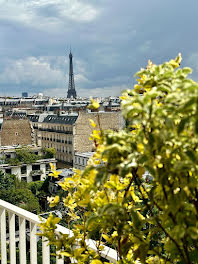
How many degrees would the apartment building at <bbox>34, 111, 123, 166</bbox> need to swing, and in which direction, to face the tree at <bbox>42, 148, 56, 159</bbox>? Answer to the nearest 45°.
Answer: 0° — it already faces it

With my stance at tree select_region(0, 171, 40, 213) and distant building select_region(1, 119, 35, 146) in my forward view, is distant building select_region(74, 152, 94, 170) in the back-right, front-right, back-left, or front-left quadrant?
front-right

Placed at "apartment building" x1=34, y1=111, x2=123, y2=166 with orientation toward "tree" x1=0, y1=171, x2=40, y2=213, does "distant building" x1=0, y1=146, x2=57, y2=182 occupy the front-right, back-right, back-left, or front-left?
front-right

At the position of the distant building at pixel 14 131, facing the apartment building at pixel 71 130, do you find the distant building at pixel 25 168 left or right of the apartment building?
right

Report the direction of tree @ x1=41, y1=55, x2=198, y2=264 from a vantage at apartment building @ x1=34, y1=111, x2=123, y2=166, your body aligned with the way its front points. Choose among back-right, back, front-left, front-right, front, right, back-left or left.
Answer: front-left

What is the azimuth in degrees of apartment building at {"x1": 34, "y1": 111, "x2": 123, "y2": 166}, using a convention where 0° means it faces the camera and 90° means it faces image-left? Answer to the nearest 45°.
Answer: approximately 45°

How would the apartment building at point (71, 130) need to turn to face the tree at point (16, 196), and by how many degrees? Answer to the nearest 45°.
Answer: approximately 45° to its left

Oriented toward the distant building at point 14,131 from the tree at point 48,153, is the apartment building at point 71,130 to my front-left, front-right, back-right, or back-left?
front-right

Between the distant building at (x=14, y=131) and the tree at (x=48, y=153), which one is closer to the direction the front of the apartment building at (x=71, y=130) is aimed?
the tree

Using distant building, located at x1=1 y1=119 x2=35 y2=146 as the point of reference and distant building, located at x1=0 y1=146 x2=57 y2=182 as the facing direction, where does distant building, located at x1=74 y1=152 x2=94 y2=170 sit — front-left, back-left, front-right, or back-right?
front-left

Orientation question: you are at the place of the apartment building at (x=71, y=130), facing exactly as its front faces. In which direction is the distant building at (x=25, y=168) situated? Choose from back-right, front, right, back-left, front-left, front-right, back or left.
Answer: front

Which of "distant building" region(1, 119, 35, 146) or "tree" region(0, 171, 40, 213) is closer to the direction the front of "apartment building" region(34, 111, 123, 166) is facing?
the tree

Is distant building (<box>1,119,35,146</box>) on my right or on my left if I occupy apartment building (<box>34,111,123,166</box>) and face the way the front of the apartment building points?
on my right
